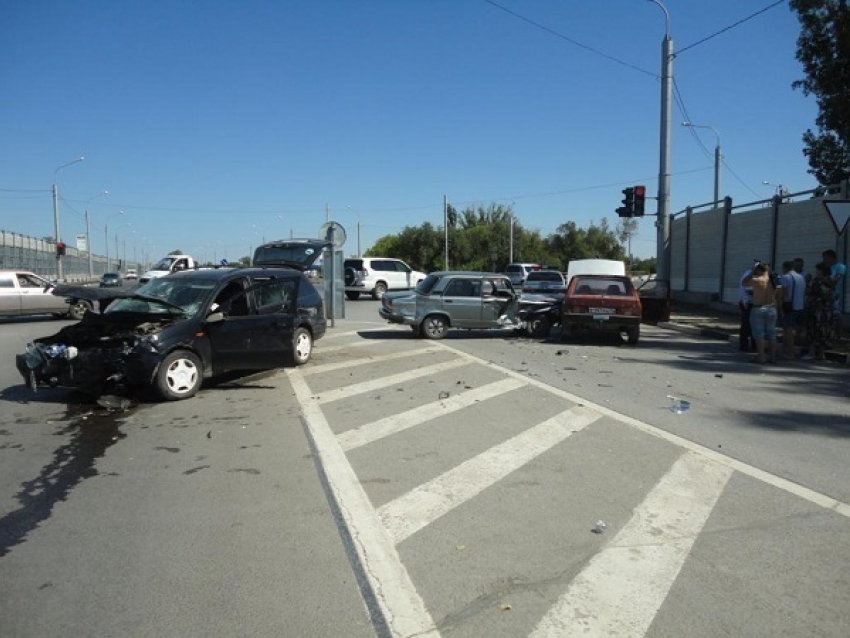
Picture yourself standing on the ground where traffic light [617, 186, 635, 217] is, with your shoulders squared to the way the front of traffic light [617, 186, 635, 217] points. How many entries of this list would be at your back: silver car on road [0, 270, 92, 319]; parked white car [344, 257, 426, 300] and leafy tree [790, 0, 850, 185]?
1

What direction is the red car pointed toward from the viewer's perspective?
away from the camera

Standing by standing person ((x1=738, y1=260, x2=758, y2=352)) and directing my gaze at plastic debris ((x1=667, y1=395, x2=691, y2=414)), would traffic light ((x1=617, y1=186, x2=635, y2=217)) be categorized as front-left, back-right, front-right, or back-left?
back-right

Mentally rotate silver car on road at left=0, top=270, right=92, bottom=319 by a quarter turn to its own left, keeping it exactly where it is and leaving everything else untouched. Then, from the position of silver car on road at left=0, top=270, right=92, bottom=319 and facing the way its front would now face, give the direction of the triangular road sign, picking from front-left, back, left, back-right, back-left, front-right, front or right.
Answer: back-right

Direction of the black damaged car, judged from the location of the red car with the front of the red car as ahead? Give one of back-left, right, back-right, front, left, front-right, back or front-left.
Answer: back-left

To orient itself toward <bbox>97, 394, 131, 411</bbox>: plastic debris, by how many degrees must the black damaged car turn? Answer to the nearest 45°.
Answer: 0° — it already faces it

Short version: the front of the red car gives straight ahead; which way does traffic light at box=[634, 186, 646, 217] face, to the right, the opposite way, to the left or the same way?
the opposite way

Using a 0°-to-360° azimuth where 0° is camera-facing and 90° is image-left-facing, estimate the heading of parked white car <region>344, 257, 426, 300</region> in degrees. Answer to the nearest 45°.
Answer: approximately 225°

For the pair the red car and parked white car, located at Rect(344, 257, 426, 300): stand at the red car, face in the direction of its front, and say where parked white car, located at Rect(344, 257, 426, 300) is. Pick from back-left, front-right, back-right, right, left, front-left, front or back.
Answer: front-left

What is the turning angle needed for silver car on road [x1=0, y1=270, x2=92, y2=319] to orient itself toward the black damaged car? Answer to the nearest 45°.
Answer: approximately 90° to its right

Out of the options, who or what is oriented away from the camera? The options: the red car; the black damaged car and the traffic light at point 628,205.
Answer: the red car

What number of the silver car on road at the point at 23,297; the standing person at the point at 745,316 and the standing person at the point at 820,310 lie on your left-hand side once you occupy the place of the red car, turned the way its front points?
1

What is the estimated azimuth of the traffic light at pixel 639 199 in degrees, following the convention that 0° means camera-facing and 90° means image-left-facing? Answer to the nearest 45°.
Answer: approximately 0°
